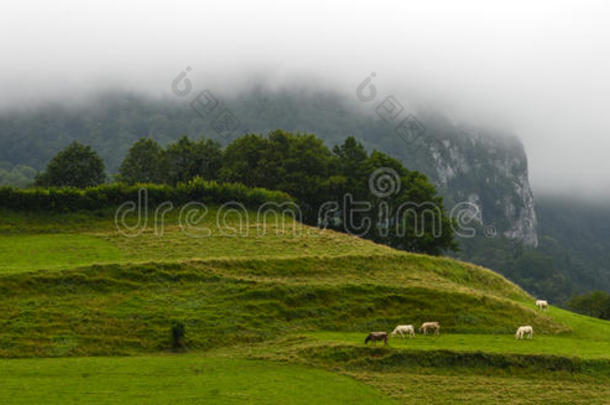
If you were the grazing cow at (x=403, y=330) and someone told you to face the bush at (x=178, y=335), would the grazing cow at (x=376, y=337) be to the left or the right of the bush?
left

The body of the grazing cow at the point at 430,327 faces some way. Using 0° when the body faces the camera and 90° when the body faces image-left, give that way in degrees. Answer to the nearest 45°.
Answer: approximately 90°

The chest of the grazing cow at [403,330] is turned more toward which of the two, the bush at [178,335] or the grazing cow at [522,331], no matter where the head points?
the bush

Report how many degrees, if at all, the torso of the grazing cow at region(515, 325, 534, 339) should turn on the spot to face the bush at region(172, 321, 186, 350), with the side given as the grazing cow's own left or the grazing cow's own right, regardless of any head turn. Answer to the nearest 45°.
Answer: approximately 45° to the grazing cow's own left

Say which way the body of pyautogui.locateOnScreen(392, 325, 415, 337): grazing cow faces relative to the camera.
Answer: to the viewer's left

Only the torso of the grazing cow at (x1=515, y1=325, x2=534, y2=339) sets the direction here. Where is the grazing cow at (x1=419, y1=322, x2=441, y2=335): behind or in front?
in front

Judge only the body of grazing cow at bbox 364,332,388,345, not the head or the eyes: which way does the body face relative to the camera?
to the viewer's left

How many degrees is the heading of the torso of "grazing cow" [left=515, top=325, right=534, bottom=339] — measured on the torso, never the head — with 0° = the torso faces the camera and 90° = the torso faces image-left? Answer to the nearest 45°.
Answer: approximately 90°

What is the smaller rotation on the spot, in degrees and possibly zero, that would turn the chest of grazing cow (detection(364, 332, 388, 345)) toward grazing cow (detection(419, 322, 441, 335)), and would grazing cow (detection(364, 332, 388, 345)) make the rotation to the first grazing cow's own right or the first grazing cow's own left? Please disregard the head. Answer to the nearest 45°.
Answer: approximately 135° to the first grazing cow's own right

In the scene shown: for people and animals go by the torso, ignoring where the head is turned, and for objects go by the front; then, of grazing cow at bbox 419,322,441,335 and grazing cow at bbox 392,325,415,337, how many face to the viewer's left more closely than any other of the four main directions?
2
